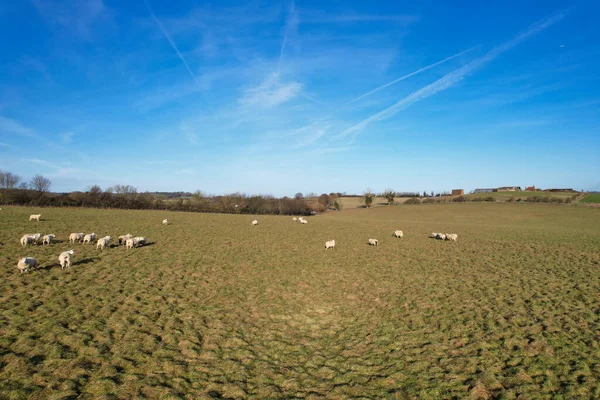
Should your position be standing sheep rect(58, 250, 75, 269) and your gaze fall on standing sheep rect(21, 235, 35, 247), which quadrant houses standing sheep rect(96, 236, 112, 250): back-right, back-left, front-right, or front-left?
front-right

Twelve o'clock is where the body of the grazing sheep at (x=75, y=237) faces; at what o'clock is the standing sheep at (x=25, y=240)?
the standing sheep at (x=25, y=240) is roughly at 11 o'clock from the grazing sheep at (x=75, y=237).

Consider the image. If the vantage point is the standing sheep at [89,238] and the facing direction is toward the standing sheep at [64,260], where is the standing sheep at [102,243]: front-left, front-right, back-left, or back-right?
front-left

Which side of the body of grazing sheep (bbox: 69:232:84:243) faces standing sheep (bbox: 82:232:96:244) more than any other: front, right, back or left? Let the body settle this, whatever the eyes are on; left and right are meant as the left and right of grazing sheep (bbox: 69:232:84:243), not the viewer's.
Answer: front

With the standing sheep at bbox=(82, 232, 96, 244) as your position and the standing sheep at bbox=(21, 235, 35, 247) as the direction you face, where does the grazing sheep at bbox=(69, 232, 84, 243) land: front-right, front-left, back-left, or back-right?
front-right

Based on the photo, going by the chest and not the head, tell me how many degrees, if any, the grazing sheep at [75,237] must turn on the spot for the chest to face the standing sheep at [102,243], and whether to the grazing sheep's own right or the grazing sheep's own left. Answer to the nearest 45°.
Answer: approximately 135° to the grazing sheep's own left

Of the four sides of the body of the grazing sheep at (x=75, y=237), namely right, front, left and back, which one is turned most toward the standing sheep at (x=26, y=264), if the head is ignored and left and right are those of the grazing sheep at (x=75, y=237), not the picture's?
left

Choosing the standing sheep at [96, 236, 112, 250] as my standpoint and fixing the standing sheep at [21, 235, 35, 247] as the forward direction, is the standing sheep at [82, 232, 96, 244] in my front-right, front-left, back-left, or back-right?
front-right

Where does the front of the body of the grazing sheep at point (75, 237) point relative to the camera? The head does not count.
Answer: to the viewer's left

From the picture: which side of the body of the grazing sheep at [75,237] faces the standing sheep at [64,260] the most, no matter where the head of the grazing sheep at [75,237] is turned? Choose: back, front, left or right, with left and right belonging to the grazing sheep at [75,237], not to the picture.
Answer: left
